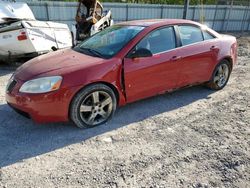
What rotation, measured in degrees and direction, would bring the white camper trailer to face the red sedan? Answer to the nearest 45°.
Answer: approximately 135° to its right

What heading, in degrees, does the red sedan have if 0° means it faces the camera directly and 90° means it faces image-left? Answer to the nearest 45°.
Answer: approximately 45°

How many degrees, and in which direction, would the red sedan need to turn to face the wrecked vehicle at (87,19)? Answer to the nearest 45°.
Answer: approximately 135° to its right

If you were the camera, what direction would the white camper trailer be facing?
facing away from the viewer and to the right of the viewer

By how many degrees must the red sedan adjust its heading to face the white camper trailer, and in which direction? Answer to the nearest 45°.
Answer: approximately 90° to its right
